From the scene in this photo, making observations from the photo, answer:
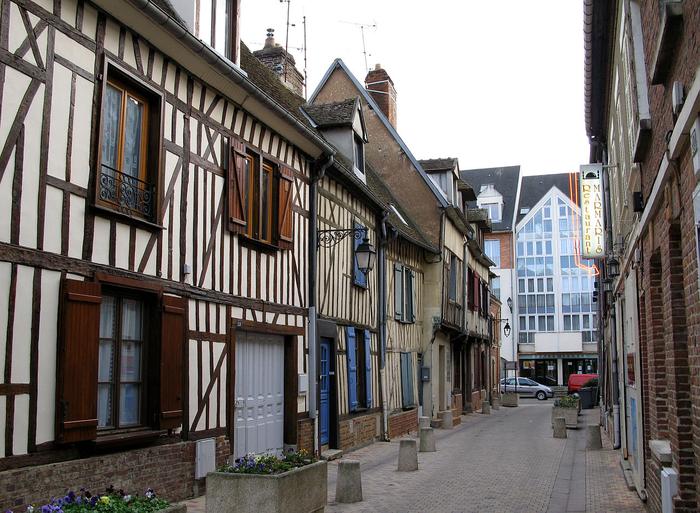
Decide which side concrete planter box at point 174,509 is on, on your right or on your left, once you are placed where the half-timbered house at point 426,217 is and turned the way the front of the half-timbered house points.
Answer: on your right

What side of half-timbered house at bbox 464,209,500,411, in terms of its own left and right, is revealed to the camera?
right

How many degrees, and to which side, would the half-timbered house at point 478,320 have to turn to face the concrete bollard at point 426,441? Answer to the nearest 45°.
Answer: approximately 90° to its right

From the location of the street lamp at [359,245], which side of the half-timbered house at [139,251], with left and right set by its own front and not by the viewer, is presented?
left

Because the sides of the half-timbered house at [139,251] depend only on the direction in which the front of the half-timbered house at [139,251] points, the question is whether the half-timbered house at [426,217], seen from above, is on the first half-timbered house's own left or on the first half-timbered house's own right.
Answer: on the first half-timbered house's own left

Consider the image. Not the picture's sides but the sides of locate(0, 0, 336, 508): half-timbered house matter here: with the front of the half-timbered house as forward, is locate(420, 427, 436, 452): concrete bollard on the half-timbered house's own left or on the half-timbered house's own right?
on the half-timbered house's own left

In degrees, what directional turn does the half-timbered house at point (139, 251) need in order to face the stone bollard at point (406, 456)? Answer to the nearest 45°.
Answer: approximately 90° to its left

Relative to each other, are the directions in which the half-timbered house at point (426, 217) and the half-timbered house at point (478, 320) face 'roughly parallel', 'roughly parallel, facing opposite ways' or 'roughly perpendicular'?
roughly parallel

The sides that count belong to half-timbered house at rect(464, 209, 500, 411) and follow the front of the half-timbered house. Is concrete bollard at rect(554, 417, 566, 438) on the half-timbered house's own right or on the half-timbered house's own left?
on the half-timbered house's own right

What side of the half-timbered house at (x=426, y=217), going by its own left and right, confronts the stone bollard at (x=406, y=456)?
right

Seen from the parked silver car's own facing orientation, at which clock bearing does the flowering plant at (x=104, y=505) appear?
The flowering plant is roughly at 3 o'clock from the parked silver car.

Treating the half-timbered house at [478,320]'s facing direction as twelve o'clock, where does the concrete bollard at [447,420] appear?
The concrete bollard is roughly at 3 o'clock from the half-timbered house.

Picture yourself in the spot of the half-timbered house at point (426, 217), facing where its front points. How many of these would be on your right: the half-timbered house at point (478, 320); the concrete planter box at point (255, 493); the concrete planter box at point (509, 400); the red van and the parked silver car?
1

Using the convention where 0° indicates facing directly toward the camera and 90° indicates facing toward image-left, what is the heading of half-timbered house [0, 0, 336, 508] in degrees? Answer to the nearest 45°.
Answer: approximately 315°

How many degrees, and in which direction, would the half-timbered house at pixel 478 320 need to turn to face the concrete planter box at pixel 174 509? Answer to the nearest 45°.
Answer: approximately 90° to its right

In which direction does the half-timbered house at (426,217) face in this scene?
to the viewer's right
